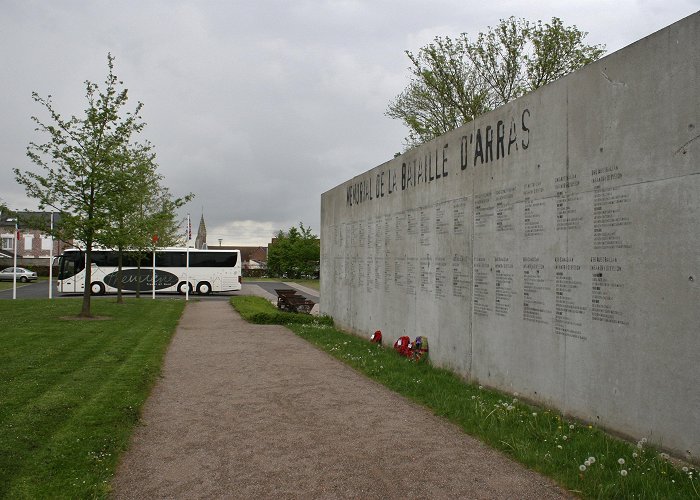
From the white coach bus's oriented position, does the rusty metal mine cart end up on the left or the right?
on its left

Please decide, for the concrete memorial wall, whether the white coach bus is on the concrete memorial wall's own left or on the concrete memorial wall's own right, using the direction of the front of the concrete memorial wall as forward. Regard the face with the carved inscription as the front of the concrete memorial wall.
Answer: on the concrete memorial wall's own right

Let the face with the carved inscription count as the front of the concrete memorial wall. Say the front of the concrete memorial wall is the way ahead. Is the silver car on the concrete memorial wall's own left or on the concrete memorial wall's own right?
on the concrete memorial wall's own right

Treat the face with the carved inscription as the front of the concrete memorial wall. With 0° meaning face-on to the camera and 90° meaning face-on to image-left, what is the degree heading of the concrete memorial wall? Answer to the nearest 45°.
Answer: approximately 45°

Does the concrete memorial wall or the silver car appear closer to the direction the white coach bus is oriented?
the silver car

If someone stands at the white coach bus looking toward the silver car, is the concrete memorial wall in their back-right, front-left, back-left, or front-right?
back-left

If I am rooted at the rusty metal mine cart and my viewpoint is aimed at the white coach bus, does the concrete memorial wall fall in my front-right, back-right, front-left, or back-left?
back-left

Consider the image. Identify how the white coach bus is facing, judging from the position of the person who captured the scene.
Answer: facing to the left of the viewer

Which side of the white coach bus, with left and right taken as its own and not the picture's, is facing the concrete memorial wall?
left
